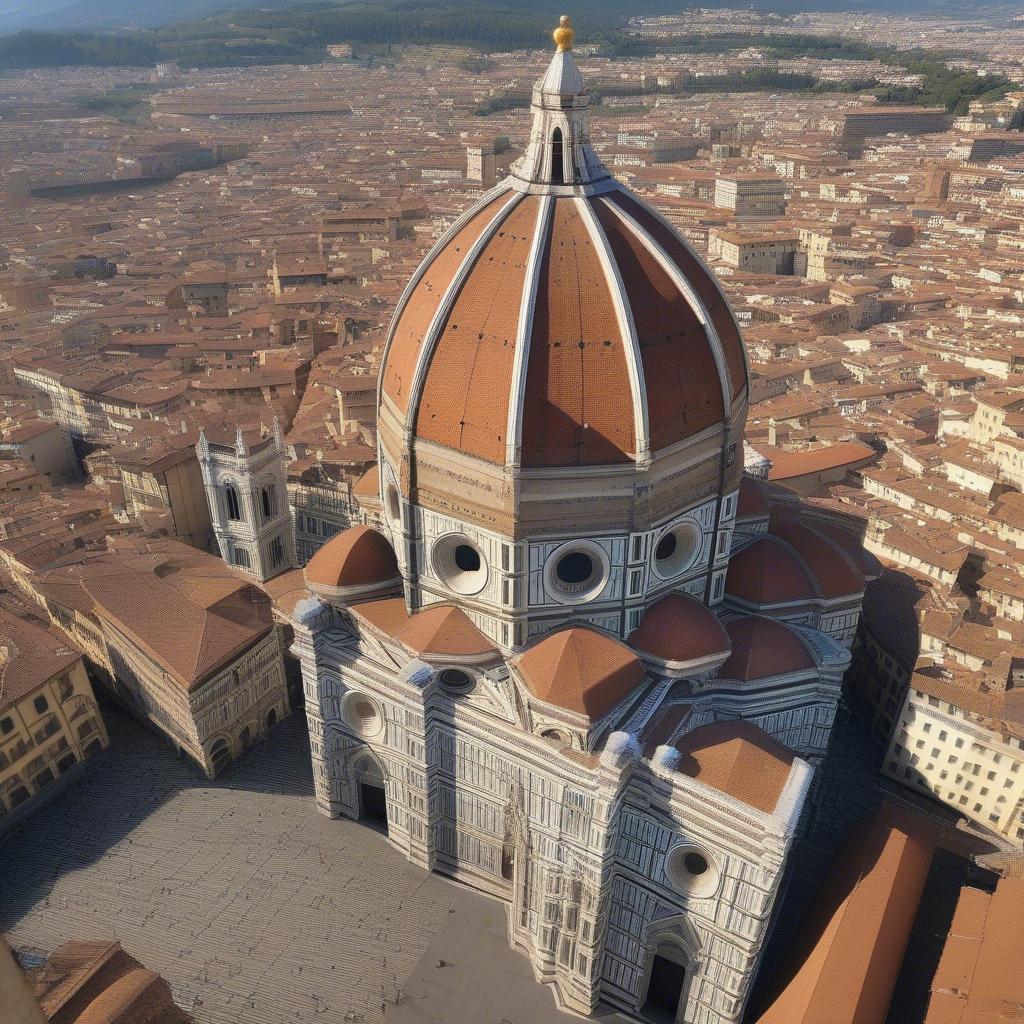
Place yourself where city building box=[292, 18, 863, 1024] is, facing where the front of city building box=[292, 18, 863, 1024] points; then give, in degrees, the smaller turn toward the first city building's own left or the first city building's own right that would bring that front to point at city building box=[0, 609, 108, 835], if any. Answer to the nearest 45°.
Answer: approximately 45° to the first city building's own right

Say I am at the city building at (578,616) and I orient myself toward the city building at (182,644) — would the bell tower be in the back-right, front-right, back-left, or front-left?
front-right

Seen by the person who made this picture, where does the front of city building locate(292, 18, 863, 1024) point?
facing the viewer and to the left of the viewer

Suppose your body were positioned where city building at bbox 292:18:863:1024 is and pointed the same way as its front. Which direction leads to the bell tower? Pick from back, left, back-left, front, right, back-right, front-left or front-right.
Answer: right

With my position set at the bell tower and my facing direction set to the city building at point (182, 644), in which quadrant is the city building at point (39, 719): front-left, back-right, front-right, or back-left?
front-right

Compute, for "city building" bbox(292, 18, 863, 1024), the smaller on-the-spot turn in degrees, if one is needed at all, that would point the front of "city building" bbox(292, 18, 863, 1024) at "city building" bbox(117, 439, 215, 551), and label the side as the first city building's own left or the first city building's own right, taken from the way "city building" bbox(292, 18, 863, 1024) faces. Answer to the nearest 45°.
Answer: approximately 90° to the first city building's own right

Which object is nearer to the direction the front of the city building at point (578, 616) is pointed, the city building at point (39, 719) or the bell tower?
the city building
